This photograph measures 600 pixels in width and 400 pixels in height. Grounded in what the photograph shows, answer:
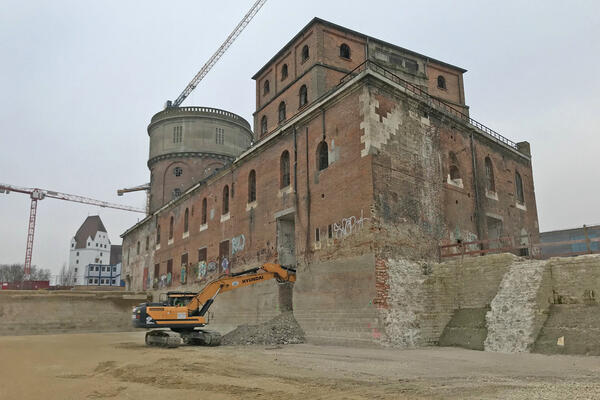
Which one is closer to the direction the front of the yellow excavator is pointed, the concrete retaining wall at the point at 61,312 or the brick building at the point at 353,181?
the brick building

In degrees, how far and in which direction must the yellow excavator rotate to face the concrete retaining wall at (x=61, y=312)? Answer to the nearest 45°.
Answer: approximately 135° to its left

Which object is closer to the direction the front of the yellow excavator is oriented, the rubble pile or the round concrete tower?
the rubble pile

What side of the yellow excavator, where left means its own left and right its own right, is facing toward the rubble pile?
front

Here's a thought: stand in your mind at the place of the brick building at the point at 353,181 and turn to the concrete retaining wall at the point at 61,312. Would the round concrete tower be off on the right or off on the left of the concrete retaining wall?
right

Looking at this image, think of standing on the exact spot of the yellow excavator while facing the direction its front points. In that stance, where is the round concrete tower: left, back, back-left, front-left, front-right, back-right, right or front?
left

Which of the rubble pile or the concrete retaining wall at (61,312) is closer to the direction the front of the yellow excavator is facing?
the rubble pile

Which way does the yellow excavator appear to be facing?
to the viewer's right
